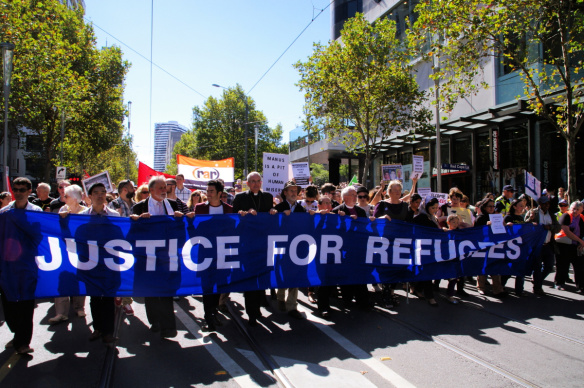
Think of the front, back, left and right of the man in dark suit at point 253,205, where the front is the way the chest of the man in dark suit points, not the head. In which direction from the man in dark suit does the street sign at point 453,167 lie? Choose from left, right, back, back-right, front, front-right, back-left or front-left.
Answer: back-left

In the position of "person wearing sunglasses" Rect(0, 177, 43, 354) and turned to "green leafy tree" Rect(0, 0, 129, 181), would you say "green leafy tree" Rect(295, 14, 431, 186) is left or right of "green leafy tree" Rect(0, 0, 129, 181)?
right

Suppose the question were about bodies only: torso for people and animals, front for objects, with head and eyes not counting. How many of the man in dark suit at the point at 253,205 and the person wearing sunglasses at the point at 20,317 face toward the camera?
2

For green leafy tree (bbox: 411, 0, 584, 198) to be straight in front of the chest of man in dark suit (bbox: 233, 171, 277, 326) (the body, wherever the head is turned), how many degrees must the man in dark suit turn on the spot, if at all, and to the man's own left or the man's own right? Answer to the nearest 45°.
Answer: approximately 135° to the man's own left

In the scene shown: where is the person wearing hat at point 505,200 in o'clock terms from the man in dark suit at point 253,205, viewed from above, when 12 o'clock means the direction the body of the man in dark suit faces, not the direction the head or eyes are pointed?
The person wearing hat is roughly at 8 o'clock from the man in dark suit.

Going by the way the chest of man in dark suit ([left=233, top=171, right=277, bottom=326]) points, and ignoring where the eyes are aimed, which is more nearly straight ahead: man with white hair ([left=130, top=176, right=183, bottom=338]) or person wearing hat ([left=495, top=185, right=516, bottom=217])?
the man with white hair
